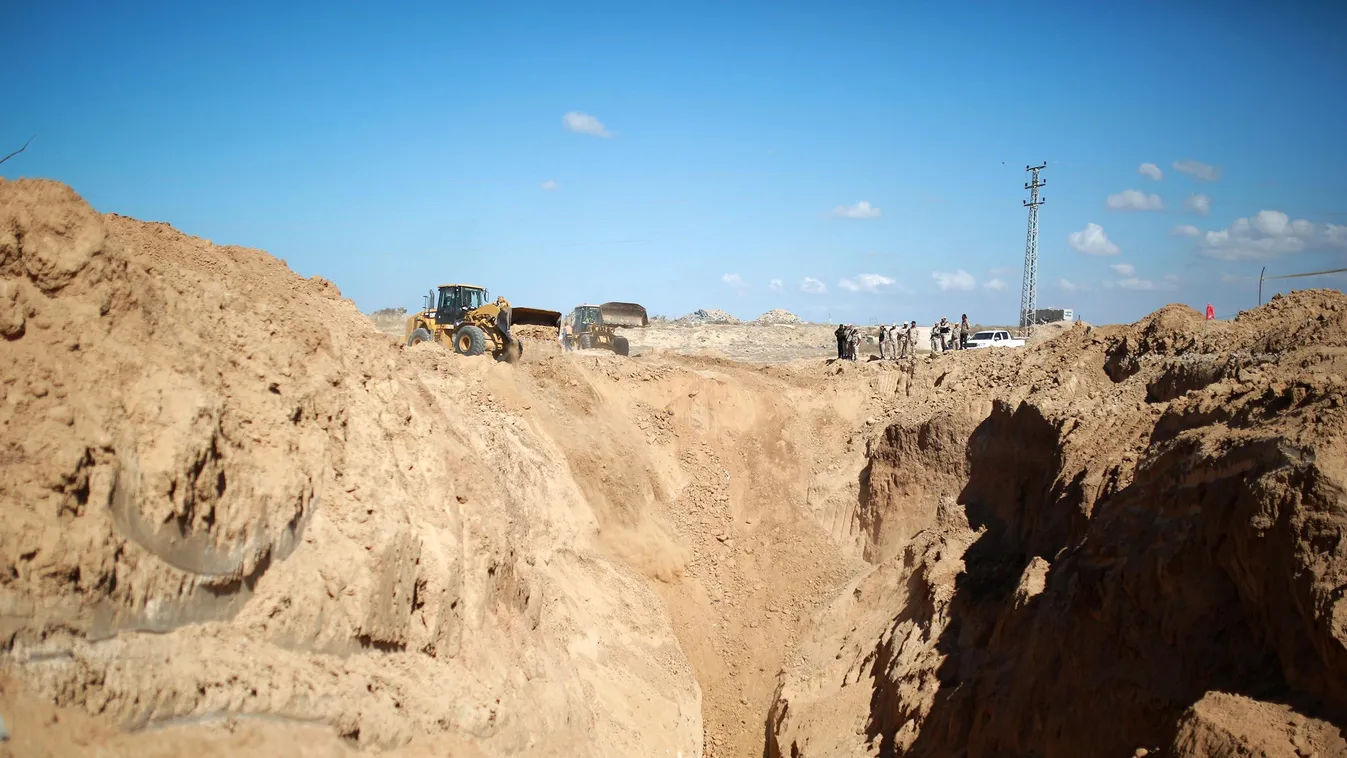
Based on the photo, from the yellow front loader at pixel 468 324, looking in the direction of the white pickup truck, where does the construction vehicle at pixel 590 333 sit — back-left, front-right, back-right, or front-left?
front-left

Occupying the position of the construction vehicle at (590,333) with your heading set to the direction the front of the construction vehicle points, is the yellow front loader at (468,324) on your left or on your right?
on your right

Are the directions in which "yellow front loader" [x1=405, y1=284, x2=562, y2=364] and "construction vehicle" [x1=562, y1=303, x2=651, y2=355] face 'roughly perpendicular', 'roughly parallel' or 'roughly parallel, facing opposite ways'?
roughly parallel

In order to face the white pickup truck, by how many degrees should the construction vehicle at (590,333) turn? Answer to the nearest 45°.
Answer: approximately 45° to its left

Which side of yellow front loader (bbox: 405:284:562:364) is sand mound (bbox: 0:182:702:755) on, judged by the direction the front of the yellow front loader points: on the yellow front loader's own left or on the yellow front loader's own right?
on the yellow front loader's own right

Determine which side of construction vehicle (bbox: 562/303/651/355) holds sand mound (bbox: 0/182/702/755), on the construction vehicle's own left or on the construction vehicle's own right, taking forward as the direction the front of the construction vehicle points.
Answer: on the construction vehicle's own right

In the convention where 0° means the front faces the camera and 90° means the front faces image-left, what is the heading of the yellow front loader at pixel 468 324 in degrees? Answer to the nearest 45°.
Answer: approximately 315°

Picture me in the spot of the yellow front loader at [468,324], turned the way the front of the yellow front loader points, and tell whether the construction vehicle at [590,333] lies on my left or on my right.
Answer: on my left

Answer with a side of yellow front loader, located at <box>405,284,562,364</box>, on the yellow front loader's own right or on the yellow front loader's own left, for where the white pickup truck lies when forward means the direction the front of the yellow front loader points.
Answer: on the yellow front loader's own left

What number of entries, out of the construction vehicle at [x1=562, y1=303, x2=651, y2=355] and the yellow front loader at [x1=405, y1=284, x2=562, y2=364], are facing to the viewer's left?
0

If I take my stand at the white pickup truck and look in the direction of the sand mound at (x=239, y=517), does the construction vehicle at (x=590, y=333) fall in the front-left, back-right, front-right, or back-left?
front-right
